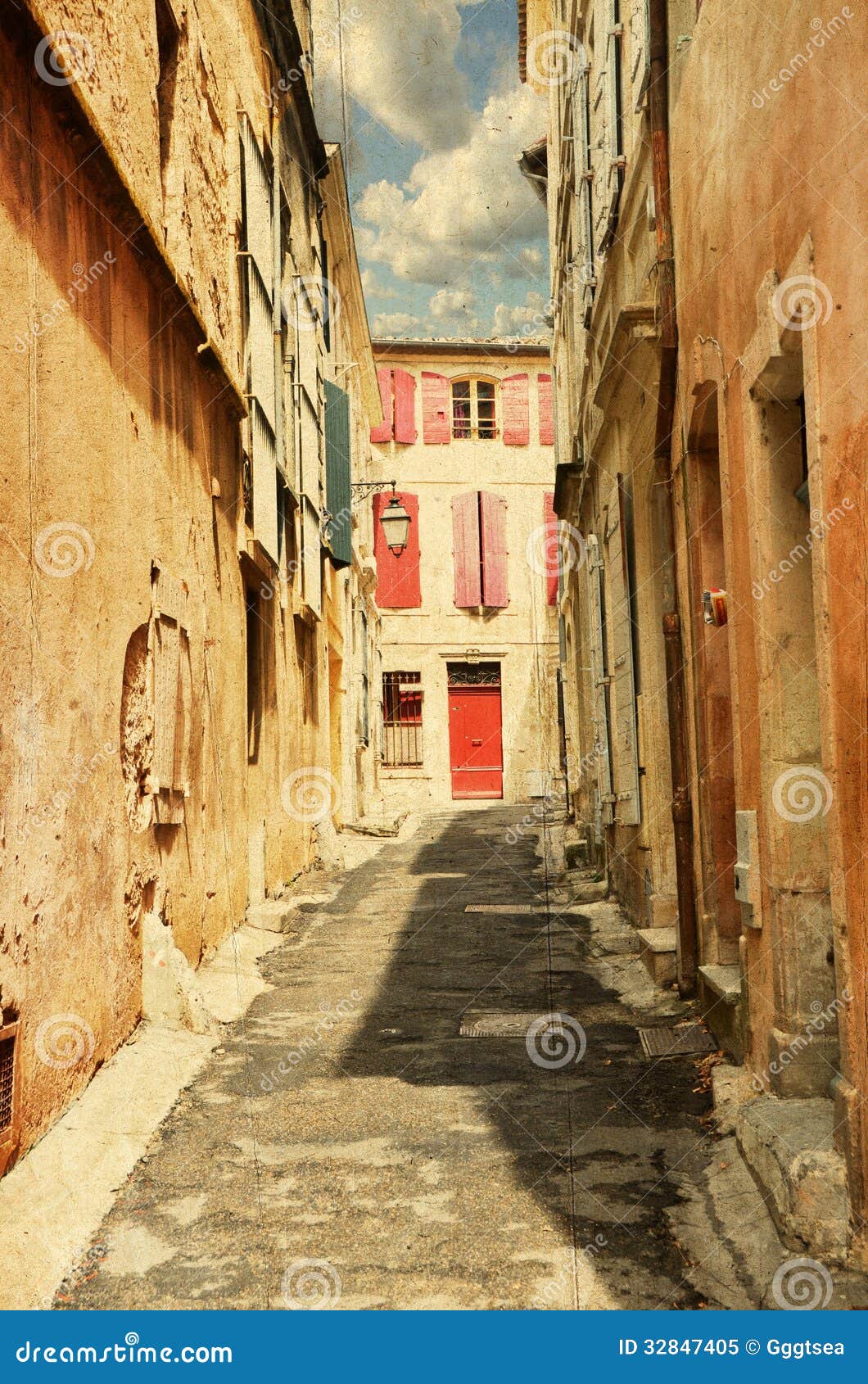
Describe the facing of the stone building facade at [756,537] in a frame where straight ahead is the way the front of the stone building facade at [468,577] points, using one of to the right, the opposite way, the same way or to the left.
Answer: to the right

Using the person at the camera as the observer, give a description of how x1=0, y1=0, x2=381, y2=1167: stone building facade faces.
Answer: facing to the right of the viewer

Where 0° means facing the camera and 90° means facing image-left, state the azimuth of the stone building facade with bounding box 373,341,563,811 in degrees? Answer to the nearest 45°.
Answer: approximately 0°

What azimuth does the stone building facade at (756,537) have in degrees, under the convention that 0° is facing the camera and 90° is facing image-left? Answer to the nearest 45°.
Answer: approximately 90°

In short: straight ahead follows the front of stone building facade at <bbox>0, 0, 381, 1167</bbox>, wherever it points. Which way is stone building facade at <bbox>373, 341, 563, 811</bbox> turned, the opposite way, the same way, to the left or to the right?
to the right

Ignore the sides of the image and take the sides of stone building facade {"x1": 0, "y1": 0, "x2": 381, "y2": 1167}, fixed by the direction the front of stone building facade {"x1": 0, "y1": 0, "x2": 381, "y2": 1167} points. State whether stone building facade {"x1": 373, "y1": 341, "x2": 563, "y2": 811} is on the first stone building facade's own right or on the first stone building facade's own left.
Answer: on the first stone building facade's own left
